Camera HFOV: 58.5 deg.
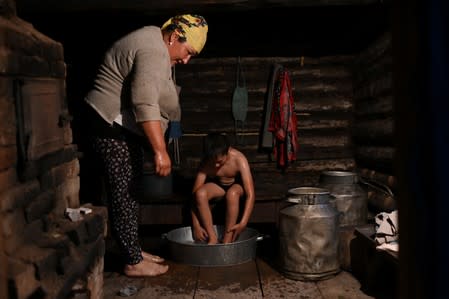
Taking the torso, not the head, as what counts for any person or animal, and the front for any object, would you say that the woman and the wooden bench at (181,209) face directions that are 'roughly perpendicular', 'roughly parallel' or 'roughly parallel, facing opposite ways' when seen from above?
roughly perpendicular

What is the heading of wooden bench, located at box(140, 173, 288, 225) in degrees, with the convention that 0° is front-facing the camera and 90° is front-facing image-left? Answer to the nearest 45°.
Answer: approximately 0°

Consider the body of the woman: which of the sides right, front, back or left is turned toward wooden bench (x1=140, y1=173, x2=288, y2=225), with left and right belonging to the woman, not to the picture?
left

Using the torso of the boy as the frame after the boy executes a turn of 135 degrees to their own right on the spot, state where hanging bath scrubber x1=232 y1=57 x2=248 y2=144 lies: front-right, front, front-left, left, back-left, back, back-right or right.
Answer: front-right

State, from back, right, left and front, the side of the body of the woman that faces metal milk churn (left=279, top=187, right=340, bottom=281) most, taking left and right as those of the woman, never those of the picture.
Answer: front

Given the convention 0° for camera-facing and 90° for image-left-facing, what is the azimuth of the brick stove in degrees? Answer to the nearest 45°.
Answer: approximately 315°

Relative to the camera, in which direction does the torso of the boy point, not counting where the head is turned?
toward the camera

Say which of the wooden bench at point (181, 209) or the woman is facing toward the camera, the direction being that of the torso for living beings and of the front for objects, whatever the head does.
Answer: the wooden bench

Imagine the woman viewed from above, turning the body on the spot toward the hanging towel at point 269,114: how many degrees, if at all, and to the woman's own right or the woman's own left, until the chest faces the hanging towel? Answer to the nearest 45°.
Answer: approximately 45° to the woman's own left

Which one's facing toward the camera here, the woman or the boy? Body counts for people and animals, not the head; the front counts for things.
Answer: the boy

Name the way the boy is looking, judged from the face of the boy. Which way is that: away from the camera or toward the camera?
toward the camera

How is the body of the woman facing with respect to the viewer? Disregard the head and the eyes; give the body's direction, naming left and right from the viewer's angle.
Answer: facing to the right of the viewer
